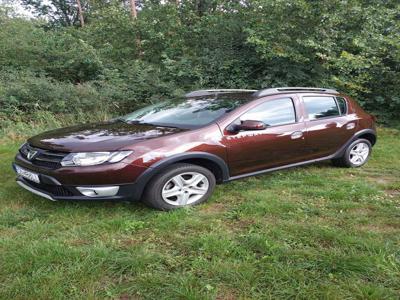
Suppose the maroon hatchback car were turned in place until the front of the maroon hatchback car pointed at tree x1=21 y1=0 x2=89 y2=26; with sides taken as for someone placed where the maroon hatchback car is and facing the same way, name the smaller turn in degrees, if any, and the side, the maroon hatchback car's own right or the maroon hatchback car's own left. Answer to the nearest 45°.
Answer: approximately 135° to the maroon hatchback car's own right

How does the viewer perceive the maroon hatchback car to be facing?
facing the viewer and to the left of the viewer
